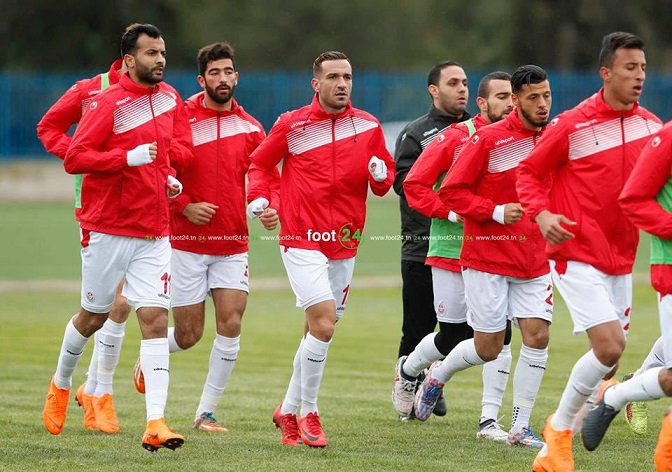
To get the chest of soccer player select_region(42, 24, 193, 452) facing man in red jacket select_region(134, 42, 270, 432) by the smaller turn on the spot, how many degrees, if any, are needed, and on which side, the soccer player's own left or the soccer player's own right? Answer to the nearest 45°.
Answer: approximately 90° to the soccer player's own left

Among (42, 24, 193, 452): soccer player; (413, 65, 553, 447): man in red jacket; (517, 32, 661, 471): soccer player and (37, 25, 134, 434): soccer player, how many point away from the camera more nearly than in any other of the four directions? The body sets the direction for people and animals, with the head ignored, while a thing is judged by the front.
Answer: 0

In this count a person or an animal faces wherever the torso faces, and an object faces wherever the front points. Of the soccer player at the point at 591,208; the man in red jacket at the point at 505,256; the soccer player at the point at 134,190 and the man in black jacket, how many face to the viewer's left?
0

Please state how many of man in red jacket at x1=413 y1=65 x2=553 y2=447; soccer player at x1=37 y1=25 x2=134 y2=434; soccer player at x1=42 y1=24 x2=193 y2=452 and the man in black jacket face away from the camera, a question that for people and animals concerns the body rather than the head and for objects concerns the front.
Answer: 0

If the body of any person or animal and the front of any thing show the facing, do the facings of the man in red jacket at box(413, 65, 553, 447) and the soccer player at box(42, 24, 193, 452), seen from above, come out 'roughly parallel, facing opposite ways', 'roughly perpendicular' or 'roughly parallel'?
roughly parallel

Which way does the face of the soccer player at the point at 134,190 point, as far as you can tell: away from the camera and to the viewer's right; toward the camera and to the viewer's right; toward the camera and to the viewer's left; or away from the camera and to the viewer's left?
toward the camera and to the viewer's right

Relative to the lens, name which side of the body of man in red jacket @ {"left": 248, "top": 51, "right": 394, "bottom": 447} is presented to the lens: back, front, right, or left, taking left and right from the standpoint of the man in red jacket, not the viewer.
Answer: front

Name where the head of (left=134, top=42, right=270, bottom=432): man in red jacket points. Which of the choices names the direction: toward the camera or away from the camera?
toward the camera
